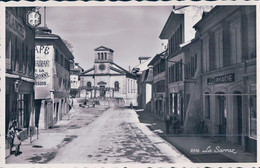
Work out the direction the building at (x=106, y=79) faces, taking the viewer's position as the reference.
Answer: facing the viewer

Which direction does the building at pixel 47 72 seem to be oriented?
to the viewer's right

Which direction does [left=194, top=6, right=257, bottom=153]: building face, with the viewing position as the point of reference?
facing the viewer and to the left of the viewer

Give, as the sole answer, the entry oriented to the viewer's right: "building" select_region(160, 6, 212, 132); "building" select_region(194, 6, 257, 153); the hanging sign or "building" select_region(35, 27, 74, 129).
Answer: "building" select_region(35, 27, 74, 129)

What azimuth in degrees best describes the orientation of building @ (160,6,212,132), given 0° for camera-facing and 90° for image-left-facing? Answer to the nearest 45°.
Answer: approximately 90°

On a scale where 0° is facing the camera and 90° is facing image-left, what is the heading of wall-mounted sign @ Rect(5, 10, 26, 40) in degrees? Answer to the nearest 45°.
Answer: approximately 315°

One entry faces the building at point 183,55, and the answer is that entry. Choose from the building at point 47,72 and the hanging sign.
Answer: the building at point 47,72

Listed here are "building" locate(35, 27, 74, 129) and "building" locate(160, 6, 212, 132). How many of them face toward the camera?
0

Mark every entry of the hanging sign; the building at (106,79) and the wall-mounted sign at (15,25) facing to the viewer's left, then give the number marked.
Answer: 0

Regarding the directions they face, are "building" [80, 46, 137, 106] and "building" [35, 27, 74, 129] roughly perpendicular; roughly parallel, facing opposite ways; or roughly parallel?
roughly perpendicular

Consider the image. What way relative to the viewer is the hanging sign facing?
toward the camera
